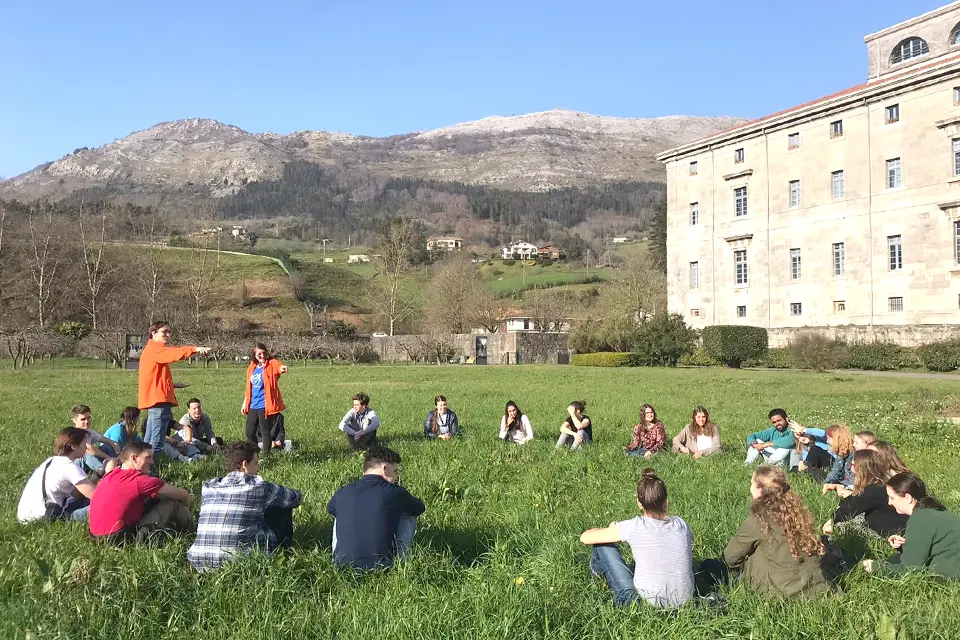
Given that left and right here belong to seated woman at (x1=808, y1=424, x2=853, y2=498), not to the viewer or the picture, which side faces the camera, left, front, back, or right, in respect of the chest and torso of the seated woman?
left

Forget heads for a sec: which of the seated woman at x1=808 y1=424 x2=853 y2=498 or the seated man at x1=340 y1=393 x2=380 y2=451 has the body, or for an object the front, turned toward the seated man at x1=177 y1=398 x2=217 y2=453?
the seated woman

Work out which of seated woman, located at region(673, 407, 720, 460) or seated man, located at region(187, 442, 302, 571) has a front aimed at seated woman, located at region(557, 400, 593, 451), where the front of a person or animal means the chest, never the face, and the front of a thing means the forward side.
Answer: the seated man

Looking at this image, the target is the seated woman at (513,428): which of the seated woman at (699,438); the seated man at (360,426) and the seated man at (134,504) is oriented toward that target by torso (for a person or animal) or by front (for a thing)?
the seated man at (134,504)

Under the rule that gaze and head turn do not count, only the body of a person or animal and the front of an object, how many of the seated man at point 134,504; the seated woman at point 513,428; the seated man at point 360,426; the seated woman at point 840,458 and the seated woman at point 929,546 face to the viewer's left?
2

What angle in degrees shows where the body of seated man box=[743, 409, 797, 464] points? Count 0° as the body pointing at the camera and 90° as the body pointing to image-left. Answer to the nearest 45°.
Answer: approximately 45°

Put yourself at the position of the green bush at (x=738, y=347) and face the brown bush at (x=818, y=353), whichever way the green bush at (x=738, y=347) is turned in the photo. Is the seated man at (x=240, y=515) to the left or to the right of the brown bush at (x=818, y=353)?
right

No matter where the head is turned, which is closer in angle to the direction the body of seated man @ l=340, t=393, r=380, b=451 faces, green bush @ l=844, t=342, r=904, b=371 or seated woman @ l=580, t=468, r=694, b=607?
the seated woman

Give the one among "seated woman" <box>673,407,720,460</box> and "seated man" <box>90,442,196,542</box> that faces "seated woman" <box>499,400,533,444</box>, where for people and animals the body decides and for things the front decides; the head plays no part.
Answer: the seated man

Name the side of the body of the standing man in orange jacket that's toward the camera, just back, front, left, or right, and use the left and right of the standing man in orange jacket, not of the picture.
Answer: right

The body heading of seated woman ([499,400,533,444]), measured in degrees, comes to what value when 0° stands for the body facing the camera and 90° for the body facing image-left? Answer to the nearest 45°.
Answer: approximately 0°

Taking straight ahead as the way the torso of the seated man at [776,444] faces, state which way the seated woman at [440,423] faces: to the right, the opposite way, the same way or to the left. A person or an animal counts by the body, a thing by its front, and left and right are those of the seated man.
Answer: to the left
